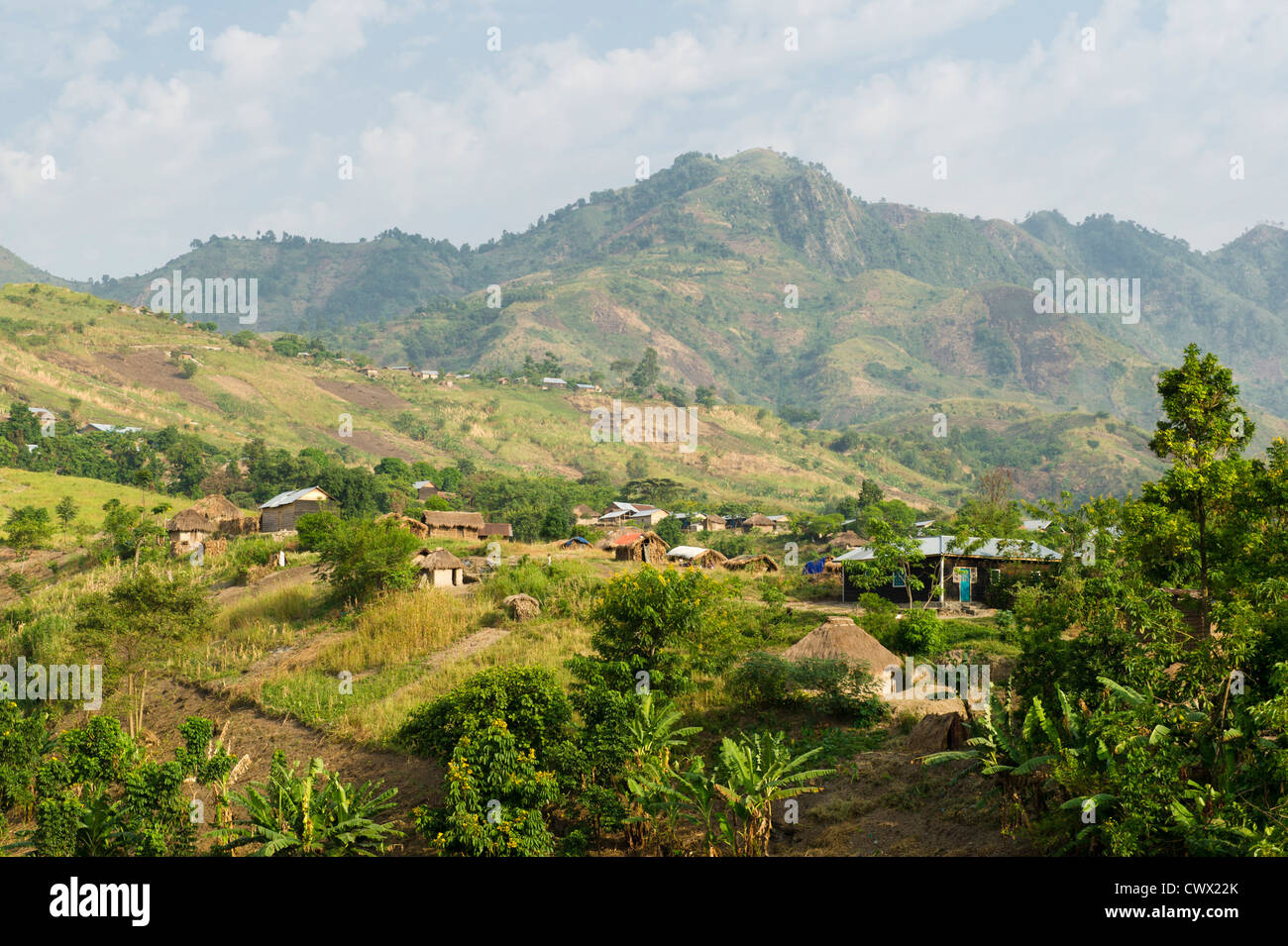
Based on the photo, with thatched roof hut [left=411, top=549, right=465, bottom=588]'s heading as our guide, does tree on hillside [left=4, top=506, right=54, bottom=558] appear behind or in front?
behind

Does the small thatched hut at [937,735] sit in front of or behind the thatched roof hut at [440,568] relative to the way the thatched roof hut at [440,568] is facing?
in front

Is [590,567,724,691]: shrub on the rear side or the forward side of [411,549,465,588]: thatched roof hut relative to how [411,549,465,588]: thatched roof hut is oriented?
on the forward side

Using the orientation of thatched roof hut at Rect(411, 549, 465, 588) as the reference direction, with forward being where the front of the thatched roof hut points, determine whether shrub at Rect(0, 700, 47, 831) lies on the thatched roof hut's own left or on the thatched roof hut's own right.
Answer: on the thatched roof hut's own right

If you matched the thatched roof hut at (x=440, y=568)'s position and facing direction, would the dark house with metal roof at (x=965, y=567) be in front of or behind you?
in front

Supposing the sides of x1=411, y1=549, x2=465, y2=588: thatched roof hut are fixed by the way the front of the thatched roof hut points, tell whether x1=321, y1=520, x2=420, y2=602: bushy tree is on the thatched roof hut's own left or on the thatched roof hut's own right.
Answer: on the thatched roof hut's own right

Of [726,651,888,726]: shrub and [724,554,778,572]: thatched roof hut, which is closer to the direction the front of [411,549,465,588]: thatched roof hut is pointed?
the shrub

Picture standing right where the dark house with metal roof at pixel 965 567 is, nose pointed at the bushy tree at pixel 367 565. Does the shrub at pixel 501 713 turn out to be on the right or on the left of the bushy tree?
left

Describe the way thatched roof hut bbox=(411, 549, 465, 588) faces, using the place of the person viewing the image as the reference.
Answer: facing the viewer and to the right of the viewer

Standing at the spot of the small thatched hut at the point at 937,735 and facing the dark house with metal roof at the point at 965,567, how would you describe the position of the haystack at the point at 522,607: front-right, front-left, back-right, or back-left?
front-left
